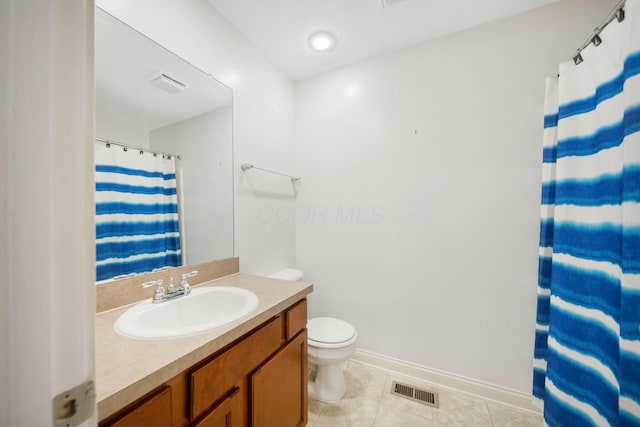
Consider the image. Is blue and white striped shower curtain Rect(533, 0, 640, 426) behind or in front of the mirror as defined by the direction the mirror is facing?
in front

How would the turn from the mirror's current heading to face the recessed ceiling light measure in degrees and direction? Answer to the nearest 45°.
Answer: approximately 45° to its left

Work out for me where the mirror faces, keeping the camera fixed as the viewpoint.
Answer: facing the viewer and to the right of the viewer
